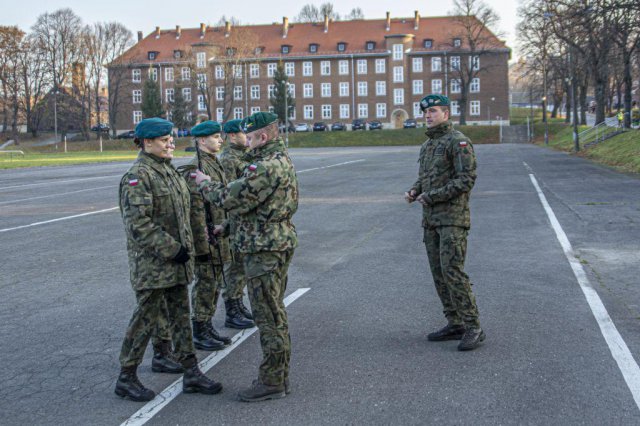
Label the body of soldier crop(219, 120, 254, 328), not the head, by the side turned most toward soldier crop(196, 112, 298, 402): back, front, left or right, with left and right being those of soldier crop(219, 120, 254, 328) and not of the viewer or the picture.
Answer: right

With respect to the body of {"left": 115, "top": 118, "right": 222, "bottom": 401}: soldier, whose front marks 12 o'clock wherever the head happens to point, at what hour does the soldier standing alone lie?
The soldier standing alone is roughly at 10 o'clock from the soldier.

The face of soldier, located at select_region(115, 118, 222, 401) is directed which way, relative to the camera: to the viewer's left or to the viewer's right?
to the viewer's right

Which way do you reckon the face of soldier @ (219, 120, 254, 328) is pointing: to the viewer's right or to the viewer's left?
to the viewer's right

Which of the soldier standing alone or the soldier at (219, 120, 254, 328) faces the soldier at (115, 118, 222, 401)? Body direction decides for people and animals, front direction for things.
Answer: the soldier standing alone

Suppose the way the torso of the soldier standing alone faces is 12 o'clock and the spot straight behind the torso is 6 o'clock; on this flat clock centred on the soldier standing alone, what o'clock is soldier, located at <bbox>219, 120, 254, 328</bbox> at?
The soldier is roughly at 2 o'clock from the soldier standing alone.

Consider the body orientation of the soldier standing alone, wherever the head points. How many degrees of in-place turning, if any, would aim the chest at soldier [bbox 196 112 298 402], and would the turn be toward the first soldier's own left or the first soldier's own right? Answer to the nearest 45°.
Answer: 0° — they already face them

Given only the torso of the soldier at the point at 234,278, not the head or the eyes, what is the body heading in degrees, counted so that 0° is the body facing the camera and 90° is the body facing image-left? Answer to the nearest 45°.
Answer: approximately 270°

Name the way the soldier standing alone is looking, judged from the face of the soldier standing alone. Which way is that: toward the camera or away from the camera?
toward the camera

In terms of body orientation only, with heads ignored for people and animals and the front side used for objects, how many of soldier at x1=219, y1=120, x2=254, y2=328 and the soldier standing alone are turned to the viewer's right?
1

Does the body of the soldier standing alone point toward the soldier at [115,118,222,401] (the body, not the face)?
yes

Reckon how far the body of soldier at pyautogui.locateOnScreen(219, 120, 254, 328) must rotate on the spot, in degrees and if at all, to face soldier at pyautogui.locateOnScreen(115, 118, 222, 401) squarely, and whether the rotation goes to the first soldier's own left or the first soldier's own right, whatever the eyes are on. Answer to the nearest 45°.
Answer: approximately 90° to the first soldier's own right

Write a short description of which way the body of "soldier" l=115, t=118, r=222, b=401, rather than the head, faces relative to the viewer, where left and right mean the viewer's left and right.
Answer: facing the viewer and to the right of the viewer

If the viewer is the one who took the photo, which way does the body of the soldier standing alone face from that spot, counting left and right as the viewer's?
facing the viewer and to the left of the viewer
